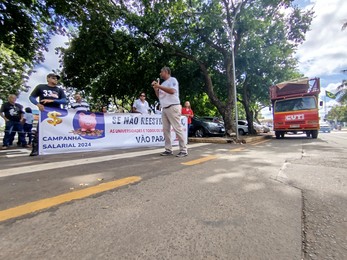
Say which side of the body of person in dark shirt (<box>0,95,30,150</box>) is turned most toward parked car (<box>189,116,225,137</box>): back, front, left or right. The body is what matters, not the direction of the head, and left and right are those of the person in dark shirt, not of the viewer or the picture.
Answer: left

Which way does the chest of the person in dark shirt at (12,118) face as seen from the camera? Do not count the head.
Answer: toward the camera

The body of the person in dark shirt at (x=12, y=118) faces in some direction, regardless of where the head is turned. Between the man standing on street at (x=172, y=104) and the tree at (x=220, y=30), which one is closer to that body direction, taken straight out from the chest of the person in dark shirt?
the man standing on street

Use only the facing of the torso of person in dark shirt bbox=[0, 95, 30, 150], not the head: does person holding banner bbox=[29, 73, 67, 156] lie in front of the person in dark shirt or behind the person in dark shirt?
in front

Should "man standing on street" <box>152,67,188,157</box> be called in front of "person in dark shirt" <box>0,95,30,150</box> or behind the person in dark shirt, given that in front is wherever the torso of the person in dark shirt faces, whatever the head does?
in front

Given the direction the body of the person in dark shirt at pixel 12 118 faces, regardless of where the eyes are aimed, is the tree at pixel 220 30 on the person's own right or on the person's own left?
on the person's own left

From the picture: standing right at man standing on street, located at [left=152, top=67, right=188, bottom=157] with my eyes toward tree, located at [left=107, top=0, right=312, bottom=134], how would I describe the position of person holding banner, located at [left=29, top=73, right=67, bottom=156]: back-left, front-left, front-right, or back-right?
back-left
